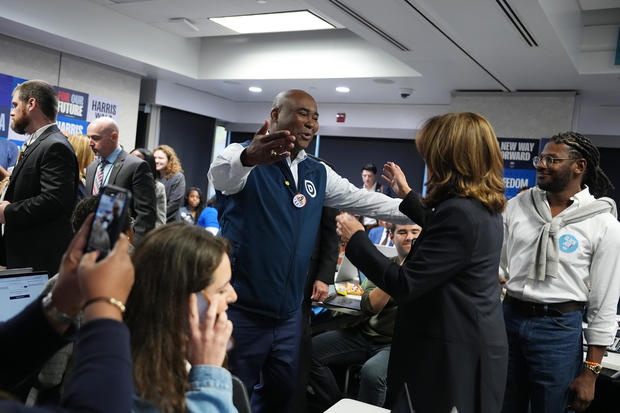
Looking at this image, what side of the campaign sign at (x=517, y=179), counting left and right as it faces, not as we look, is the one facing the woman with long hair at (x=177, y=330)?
front

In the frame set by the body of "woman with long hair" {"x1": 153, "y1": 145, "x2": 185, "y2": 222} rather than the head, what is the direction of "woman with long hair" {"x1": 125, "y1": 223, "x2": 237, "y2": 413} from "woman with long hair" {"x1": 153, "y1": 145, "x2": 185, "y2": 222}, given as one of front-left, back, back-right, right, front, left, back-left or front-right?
front-left

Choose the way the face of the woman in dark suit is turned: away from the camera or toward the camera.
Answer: away from the camera

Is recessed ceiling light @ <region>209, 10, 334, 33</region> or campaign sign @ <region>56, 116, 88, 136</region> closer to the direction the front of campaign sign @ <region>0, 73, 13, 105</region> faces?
the recessed ceiling light

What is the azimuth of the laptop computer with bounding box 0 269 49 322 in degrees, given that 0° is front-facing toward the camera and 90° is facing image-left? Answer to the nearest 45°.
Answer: approximately 0°

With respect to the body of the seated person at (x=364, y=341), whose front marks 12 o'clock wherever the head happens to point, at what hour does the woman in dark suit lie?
The woman in dark suit is roughly at 10 o'clock from the seated person.

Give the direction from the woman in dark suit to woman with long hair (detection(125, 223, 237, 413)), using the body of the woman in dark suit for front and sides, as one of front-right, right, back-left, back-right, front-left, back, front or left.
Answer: left

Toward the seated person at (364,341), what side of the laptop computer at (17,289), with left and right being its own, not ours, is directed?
left

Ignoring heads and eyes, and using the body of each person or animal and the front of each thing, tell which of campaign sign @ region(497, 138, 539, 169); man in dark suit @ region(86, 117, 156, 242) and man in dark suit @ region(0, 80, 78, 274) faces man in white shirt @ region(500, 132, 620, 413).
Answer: the campaign sign

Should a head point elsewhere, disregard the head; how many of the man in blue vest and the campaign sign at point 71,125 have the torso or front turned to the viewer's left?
0

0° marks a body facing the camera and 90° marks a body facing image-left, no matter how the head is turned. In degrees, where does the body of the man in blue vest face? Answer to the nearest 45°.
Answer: approximately 315°

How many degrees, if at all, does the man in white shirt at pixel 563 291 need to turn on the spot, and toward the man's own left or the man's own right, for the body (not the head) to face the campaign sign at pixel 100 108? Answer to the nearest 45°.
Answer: approximately 90° to the man's own right
